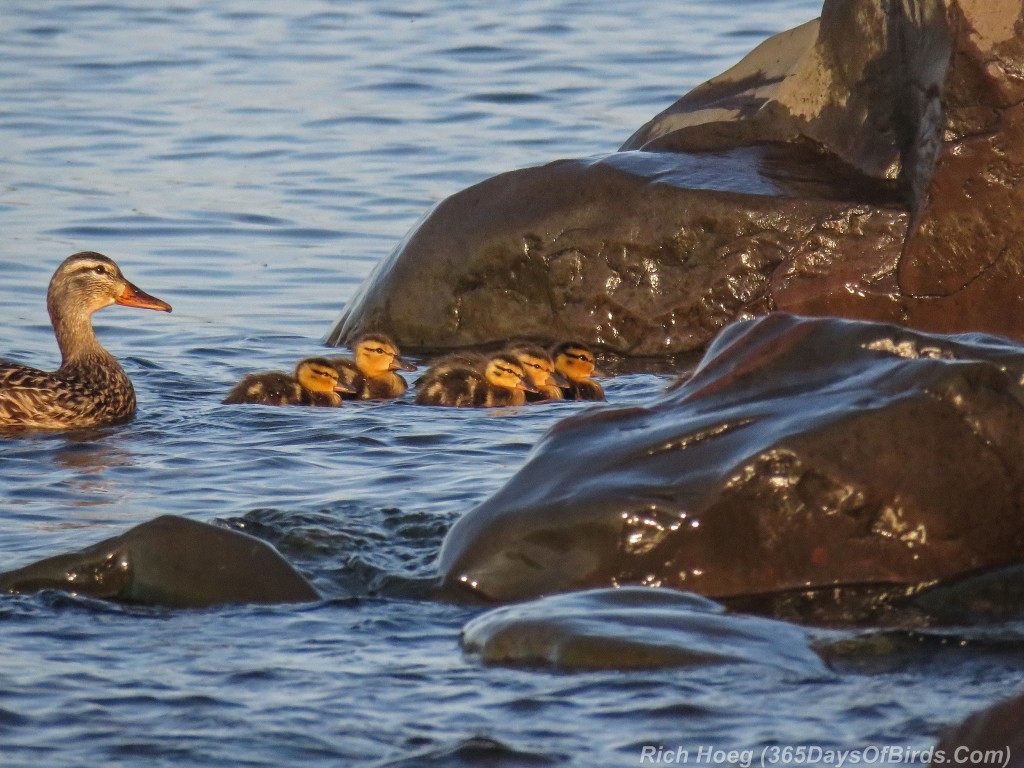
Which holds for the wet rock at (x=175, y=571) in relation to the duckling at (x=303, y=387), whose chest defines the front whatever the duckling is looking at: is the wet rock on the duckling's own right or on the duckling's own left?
on the duckling's own right

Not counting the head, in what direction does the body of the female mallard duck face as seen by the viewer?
to the viewer's right

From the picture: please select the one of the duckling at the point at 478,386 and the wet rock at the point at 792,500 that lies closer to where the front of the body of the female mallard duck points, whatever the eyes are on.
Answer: the duckling

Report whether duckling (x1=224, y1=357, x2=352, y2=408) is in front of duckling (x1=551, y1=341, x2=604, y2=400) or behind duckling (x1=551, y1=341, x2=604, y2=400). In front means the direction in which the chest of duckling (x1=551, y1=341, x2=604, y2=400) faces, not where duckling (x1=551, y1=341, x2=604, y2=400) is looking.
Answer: behind

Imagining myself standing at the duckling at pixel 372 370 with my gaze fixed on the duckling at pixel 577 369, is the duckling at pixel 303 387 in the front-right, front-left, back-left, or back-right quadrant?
back-right

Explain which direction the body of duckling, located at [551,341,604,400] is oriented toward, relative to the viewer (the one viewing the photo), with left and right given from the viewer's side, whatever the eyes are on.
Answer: facing to the right of the viewer

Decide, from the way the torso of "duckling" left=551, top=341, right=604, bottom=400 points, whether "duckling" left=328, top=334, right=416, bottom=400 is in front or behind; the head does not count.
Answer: behind

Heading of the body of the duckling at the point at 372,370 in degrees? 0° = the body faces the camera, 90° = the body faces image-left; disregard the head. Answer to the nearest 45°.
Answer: approximately 270°

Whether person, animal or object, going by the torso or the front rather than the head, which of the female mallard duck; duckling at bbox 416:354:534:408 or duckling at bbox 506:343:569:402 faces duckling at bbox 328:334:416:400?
the female mallard duck

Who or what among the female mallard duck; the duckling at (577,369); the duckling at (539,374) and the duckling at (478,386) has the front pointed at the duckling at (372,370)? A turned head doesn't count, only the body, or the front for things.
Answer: the female mallard duck

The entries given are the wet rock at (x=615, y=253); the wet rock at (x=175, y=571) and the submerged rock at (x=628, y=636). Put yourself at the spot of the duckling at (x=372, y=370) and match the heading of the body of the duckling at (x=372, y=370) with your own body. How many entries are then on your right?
2

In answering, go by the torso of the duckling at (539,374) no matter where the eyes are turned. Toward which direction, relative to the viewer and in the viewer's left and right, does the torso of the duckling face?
facing to the right of the viewer

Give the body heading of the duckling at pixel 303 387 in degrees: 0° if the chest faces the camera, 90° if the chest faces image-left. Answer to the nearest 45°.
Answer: approximately 270°

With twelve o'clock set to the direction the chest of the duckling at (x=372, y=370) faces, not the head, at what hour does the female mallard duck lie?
The female mallard duck is roughly at 6 o'clock from the duckling.
